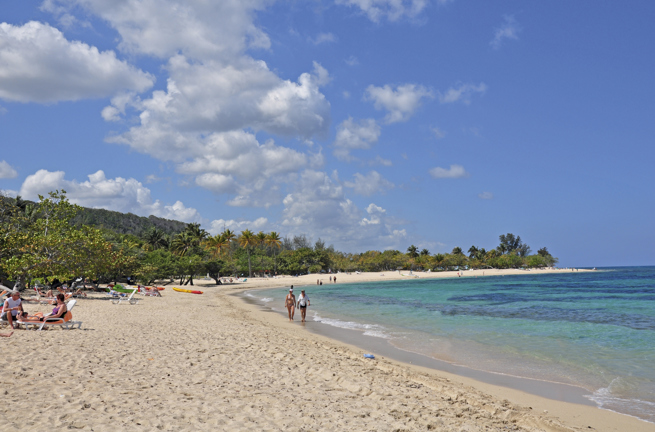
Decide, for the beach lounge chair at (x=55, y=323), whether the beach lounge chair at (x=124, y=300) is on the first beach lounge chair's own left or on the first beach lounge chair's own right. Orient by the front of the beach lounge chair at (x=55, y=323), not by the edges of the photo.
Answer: on the first beach lounge chair's own right

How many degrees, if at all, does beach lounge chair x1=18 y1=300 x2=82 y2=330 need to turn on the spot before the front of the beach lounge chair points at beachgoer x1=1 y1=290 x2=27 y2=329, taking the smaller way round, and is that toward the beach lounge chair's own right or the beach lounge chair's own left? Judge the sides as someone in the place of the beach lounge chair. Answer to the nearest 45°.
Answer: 0° — it already faces them

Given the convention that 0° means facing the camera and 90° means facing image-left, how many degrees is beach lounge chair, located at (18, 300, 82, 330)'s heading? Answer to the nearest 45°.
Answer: approximately 90°

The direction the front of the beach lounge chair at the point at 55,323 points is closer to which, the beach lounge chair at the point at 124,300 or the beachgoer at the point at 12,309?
the beachgoer
